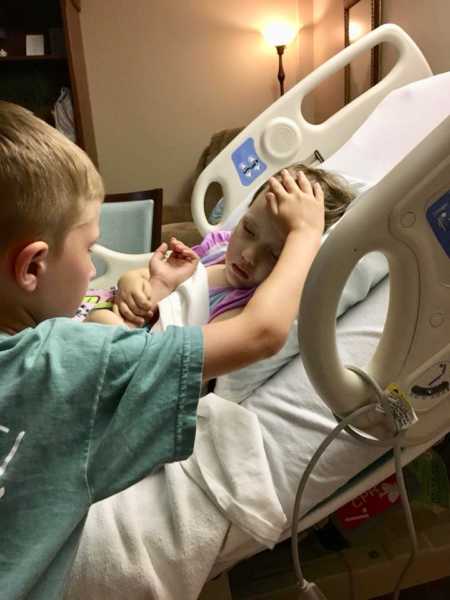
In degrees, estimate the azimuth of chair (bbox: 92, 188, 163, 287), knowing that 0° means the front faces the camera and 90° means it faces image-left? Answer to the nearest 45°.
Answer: approximately 45°

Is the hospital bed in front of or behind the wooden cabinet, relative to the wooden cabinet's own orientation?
in front

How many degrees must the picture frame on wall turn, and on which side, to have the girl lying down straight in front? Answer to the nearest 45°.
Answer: approximately 45° to its left

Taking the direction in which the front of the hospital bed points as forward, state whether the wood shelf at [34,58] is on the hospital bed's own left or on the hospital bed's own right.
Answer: on the hospital bed's own right

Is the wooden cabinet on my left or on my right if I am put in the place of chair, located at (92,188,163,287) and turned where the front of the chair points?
on my right

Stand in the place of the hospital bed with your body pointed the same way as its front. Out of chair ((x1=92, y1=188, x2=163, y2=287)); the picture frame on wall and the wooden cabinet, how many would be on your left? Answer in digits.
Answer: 0

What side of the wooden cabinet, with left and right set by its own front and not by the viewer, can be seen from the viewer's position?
front

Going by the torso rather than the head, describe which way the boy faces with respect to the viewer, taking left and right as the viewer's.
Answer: facing away from the viewer and to the right of the viewer

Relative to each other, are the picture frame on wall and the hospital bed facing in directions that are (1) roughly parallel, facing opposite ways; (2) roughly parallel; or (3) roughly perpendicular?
roughly parallel

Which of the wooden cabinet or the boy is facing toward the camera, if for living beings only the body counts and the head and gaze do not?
the wooden cabinet

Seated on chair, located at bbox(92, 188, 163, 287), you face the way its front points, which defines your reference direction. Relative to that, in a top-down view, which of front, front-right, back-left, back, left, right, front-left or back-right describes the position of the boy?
front-left

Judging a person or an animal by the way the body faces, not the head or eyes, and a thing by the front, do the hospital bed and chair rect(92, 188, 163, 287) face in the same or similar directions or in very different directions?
same or similar directions

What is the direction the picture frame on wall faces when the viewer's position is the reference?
facing the viewer and to the left of the viewer

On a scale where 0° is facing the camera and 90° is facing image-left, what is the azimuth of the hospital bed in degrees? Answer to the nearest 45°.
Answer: approximately 45°

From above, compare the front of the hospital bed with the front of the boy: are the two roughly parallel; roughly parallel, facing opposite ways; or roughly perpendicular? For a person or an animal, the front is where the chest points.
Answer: roughly parallel, facing opposite ways

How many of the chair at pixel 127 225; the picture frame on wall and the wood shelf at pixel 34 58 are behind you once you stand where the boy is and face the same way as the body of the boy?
0

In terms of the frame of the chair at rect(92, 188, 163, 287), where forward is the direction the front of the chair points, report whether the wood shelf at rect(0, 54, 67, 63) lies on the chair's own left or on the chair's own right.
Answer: on the chair's own right
